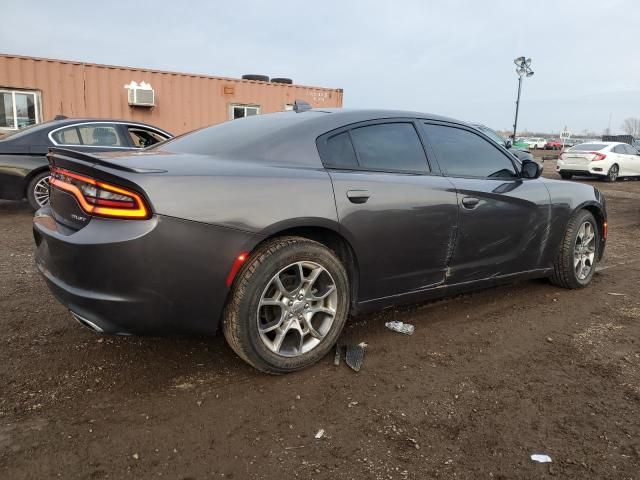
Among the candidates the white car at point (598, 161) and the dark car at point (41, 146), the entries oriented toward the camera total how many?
0

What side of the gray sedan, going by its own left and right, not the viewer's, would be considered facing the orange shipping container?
left

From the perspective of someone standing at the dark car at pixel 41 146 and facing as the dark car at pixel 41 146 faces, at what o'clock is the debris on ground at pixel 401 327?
The debris on ground is roughly at 2 o'clock from the dark car.

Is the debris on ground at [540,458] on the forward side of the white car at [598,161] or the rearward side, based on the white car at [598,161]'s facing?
on the rearward side

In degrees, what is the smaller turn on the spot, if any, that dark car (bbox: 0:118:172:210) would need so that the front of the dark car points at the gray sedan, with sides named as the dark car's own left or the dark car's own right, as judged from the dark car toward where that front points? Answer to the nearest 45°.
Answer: approximately 90° to the dark car's own right

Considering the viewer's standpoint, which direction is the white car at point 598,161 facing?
facing away from the viewer and to the right of the viewer

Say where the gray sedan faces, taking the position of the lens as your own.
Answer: facing away from the viewer and to the right of the viewer

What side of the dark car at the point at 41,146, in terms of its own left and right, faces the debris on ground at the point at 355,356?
right

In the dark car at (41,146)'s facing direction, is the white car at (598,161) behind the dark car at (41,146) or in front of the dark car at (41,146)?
in front

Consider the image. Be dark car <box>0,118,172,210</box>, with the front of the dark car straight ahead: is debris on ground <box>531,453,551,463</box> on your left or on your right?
on your right

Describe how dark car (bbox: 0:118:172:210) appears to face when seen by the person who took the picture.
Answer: facing to the right of the viewer
